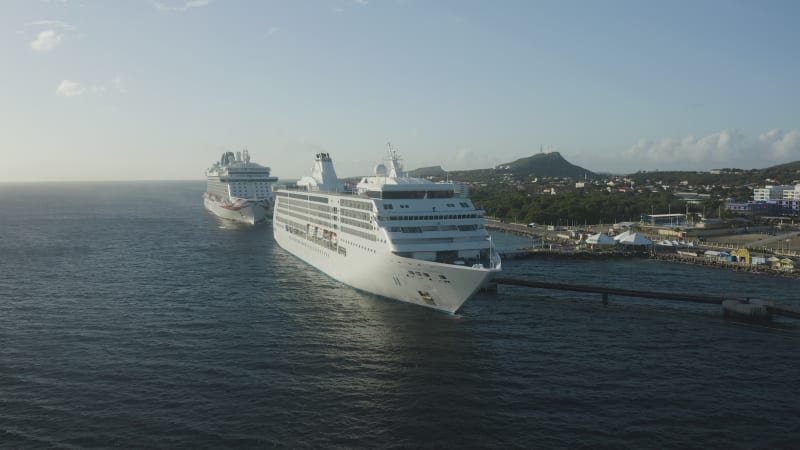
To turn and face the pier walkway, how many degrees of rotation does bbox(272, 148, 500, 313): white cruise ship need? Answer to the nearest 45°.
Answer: approximately 45° to its left

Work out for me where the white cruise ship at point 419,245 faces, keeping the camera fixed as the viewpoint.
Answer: facing the viewer and to the right of the viewer
